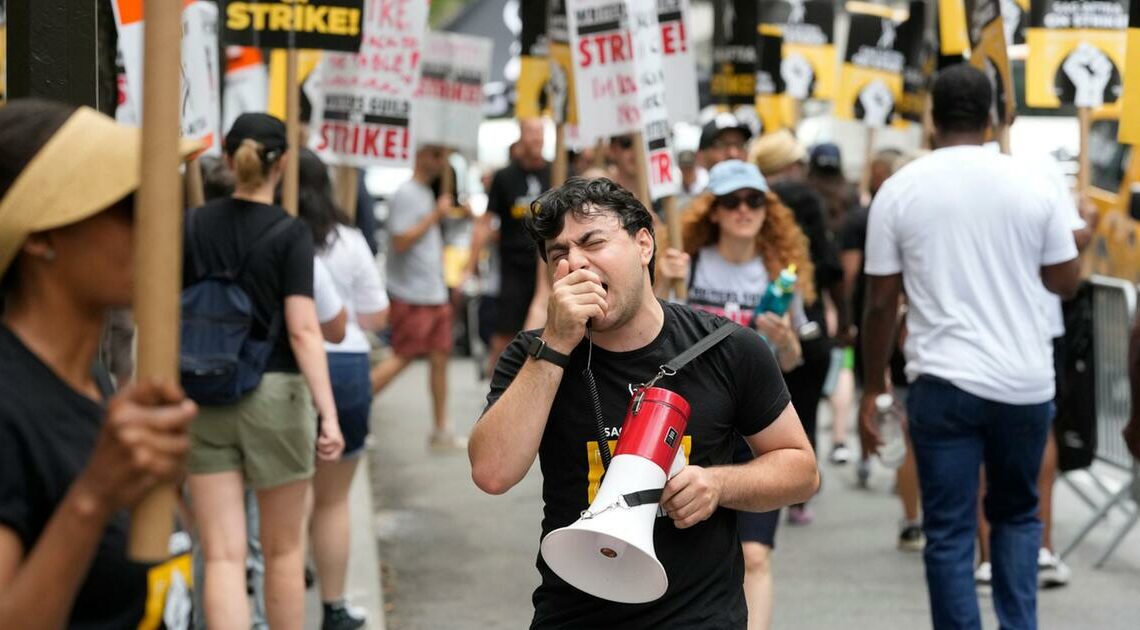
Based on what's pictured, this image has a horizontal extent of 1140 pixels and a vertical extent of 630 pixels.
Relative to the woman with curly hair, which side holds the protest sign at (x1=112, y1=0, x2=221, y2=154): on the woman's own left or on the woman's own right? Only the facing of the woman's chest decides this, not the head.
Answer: on the woman's own right

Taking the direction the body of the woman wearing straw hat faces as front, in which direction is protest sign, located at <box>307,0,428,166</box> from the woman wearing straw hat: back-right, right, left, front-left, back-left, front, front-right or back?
left

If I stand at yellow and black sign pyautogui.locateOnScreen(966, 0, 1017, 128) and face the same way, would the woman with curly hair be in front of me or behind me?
in front

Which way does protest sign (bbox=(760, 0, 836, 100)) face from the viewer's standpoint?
toward the camera

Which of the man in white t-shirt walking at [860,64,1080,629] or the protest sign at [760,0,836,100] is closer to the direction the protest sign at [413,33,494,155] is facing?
the man in white t-shirt walking

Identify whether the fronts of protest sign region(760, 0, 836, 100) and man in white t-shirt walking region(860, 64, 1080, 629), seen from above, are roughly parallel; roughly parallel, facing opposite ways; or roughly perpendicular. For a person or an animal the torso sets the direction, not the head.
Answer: roughly parallel, facing opposite ways

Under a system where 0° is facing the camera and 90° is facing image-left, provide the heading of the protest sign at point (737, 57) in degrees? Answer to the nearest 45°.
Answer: approximately 0°

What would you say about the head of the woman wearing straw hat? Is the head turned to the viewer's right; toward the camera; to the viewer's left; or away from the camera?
to the viewer's right

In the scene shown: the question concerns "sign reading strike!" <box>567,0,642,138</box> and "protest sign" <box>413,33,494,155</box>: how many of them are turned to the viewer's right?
0

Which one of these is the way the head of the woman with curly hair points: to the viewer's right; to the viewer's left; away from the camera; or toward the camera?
toward the camera

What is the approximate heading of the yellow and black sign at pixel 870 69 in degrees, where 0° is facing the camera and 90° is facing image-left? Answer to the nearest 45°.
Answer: approximately 0°

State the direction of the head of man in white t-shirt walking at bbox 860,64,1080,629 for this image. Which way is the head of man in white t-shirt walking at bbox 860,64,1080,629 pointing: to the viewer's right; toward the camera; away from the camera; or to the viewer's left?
away from the camera

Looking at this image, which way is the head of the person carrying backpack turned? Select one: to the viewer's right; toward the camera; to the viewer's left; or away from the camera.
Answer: away from the camera

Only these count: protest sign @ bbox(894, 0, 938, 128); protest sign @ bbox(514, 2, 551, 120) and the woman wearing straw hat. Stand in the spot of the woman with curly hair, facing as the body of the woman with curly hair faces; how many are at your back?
2
